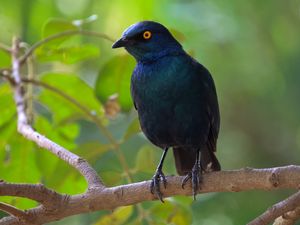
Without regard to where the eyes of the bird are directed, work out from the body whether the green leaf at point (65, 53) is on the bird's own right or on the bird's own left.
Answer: on the bird's own right

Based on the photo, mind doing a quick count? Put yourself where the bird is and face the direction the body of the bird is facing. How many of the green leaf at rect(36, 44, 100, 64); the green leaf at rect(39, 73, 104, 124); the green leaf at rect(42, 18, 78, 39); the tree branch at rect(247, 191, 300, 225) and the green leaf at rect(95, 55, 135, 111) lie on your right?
4

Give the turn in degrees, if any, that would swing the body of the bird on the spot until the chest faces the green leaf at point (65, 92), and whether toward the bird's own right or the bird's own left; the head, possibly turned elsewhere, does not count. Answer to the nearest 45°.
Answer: approximately 90° to the bird's own right

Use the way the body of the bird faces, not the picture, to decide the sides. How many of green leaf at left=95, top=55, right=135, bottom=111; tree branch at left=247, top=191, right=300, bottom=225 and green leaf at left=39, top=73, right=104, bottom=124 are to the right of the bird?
2

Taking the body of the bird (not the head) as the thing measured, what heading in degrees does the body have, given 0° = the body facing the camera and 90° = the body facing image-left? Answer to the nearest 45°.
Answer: approximately 45°
